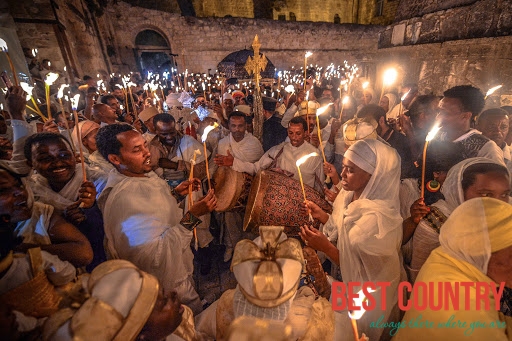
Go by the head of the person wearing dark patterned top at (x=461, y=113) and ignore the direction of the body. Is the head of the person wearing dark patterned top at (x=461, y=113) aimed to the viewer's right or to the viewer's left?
to the viewer's left

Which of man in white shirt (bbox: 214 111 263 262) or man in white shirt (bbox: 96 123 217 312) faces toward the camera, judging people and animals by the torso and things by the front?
man in white shirt (bbox: 214 111 263 262)

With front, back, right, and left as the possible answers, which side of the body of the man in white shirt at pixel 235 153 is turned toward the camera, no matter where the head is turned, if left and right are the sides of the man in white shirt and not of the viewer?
front

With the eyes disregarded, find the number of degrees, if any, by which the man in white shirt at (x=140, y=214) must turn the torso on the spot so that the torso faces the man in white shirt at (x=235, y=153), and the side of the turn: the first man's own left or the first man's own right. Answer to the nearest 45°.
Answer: approximately 45° to the first man's own left

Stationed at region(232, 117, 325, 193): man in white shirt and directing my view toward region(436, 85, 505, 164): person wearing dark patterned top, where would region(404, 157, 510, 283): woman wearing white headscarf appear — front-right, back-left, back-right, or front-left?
front-right

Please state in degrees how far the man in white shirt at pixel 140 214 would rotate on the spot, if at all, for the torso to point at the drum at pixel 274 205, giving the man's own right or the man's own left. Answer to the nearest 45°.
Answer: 0° — they already face it

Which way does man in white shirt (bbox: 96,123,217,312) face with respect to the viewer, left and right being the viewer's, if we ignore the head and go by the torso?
facing to the right of the viewer

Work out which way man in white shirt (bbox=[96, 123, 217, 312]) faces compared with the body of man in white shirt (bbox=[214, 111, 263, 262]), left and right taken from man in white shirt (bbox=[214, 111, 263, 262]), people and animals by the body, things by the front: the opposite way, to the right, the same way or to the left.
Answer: to the left

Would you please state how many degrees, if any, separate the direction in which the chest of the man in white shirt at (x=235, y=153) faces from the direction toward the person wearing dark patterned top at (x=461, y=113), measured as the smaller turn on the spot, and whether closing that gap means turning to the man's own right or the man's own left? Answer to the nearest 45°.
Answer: approximately 45° to the man's own left

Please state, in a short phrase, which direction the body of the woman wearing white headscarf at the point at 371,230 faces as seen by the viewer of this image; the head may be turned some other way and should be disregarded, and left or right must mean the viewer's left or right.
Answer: facing to the left of the viewer
